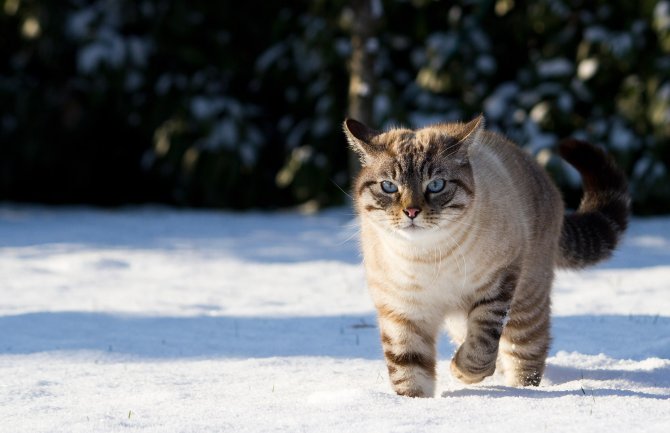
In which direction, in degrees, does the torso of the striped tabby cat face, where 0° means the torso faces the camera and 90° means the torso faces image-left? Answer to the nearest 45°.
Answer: approximately 45°
